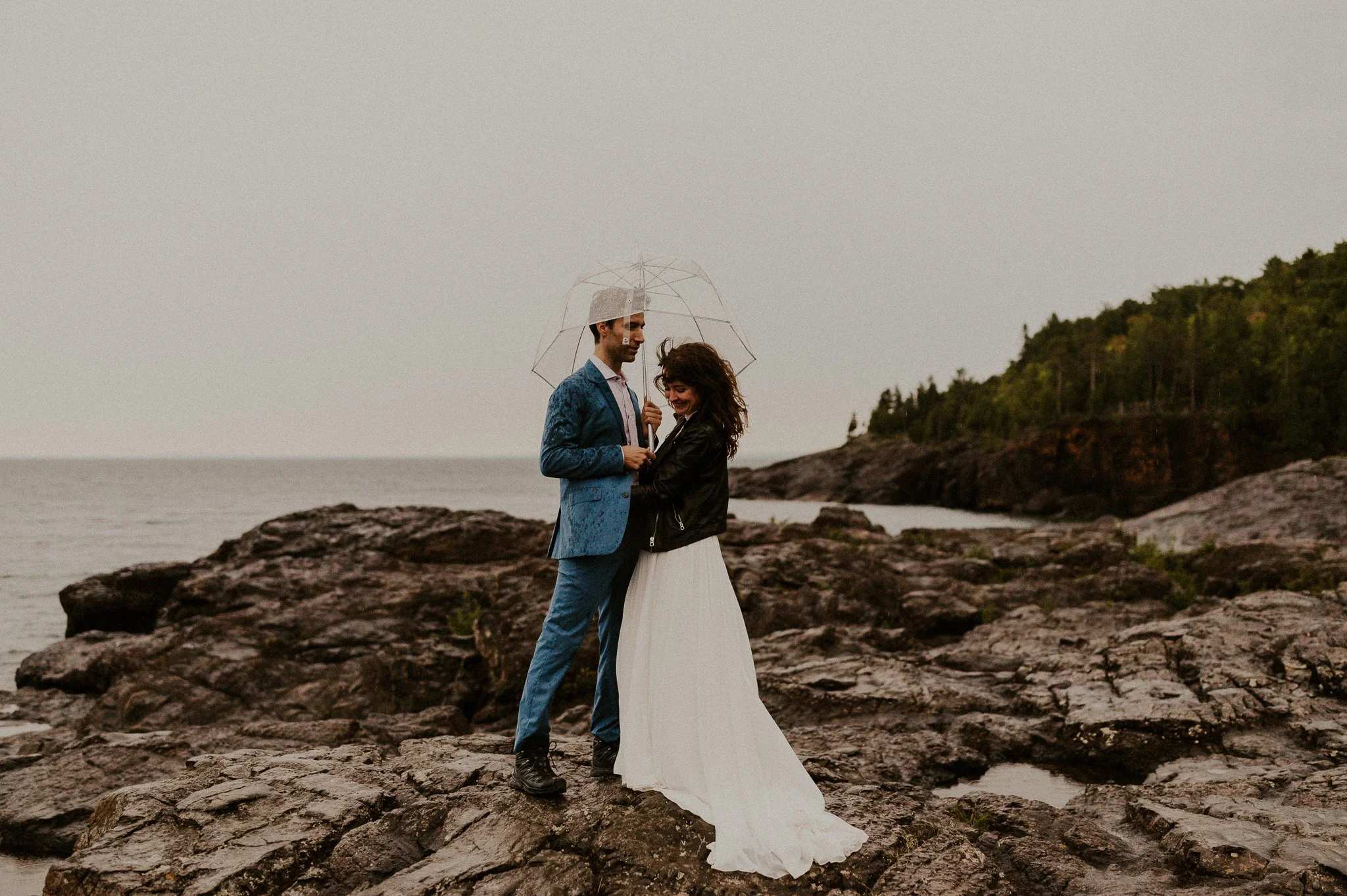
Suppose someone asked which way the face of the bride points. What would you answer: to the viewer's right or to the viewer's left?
to the viewer's left

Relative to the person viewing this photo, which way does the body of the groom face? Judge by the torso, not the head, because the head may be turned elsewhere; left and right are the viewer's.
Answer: facing the viewer and to the right of the viewer

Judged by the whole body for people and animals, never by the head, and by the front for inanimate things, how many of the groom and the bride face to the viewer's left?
1

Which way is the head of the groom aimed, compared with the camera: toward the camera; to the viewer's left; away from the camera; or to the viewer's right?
to the viewer's right

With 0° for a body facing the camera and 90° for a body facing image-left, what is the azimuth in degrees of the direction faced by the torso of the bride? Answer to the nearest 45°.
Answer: approximately 90°

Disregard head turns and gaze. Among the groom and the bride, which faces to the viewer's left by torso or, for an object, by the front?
the bride
